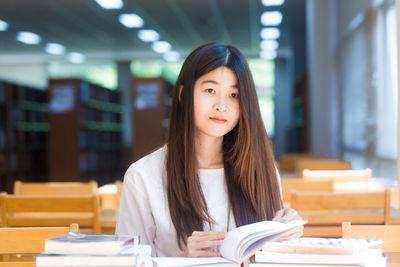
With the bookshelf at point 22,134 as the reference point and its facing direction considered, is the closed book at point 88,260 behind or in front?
in front

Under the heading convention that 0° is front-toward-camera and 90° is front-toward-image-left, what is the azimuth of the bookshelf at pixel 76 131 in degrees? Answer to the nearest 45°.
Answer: approximately 315°

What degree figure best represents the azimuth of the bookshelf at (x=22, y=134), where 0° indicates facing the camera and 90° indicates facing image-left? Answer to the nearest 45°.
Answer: approximately 315°

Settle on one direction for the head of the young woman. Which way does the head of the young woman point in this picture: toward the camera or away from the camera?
toward the camera

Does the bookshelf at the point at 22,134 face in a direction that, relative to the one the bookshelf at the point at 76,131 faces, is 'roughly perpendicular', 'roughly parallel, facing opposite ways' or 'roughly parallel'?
roughly parallel

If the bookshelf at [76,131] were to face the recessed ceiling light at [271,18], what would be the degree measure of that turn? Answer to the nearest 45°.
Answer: approximately 45° to its left

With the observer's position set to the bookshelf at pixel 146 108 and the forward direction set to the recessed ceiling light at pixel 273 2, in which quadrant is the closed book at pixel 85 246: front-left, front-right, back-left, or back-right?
front-right

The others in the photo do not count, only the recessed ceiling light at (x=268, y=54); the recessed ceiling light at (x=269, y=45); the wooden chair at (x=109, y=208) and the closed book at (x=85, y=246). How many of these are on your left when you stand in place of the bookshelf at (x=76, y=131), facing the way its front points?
2

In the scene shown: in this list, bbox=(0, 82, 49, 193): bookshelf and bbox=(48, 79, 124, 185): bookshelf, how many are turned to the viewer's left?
0

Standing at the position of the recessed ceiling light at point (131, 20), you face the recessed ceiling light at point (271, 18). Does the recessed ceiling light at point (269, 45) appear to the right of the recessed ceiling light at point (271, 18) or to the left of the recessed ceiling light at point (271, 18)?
left

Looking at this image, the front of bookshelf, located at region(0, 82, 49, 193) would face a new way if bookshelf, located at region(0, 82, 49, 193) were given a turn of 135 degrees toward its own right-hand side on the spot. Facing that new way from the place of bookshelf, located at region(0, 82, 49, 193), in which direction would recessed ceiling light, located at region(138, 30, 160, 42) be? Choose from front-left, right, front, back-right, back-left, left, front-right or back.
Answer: back-right

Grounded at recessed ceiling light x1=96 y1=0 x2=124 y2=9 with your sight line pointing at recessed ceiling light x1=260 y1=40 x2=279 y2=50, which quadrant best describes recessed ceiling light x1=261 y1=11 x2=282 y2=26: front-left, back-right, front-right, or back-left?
front-right

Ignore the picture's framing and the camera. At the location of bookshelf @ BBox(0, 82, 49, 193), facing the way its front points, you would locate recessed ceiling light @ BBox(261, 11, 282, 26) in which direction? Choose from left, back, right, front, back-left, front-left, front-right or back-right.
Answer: front-left
